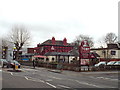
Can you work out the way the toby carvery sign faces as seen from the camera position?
facing the viewer
